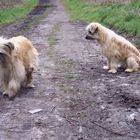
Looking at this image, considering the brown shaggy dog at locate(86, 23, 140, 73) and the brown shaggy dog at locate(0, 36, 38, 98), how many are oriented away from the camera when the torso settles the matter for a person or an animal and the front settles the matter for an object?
0

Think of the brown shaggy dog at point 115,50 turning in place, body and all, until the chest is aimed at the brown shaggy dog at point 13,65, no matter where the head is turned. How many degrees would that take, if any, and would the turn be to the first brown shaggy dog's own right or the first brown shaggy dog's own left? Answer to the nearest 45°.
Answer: approximately 45° to the first brown shaggy dog's own left

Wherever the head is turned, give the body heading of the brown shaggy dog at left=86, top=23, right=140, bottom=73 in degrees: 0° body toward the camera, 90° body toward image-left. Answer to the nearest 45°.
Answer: approximately 90°
